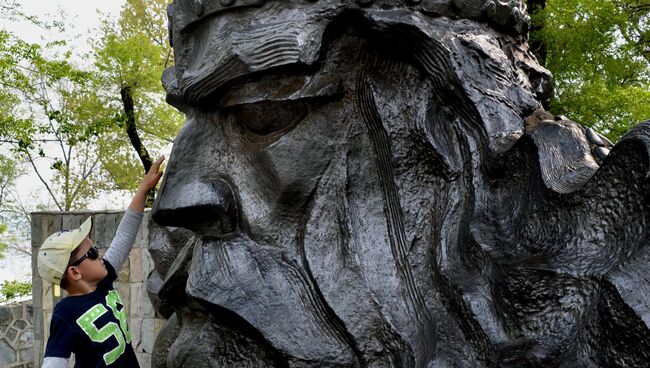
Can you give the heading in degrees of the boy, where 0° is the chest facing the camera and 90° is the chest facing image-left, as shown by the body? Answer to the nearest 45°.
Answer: approximately 315°

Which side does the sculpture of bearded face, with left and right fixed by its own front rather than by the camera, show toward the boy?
front

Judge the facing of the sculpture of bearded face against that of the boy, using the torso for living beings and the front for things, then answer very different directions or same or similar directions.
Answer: very different directions

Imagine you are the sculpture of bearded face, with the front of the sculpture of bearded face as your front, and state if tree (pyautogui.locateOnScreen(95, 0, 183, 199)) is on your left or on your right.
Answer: on your right

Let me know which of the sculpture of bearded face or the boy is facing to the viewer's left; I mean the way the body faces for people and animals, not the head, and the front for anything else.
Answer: the sculpture of bearded face

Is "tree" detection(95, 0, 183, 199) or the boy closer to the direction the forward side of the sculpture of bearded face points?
the boy

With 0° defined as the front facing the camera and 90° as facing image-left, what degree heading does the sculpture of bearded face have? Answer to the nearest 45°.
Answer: approximately 90°

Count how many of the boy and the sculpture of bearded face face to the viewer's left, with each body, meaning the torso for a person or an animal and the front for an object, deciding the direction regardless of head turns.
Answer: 1

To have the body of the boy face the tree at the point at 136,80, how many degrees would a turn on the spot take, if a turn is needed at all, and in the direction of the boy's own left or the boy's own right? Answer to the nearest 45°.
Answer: approximately 135° to the boy's own left
